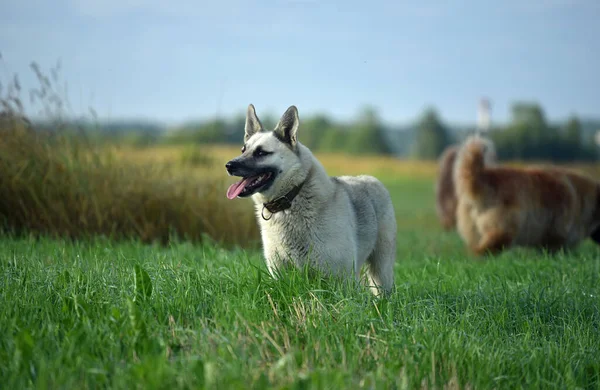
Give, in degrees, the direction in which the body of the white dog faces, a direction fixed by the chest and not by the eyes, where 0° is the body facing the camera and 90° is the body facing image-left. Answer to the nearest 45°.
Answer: approximately 45°

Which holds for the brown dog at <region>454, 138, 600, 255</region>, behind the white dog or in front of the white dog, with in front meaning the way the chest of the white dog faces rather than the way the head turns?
behind
